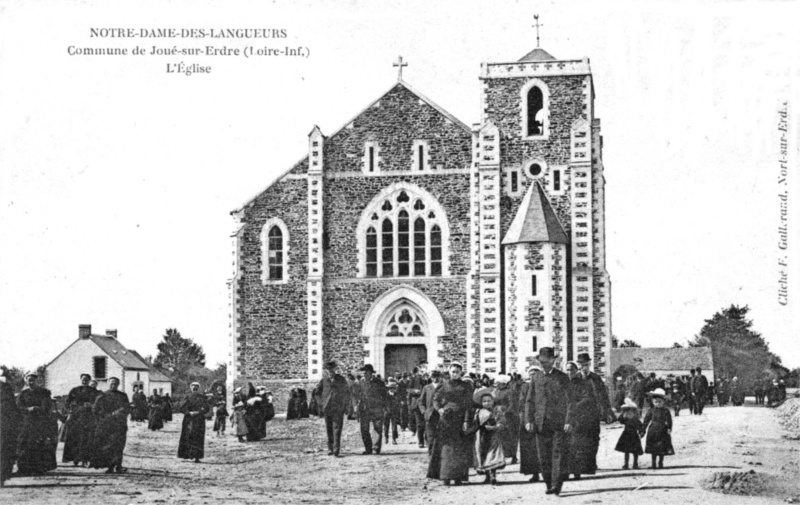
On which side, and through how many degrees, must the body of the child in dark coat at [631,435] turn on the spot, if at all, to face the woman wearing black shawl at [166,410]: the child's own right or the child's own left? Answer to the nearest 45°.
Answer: approximately 135° to the child's own right

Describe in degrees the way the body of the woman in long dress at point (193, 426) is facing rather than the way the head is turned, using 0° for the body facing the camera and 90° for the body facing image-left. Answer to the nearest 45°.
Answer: approximately 0°

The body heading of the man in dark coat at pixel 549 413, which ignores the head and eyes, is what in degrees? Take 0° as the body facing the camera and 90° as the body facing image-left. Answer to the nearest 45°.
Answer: approximately 0°

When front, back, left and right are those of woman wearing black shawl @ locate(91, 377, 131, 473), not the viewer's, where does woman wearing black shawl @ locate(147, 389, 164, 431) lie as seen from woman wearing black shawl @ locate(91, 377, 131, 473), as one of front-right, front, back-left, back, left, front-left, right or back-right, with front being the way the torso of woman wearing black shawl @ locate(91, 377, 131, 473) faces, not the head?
back
